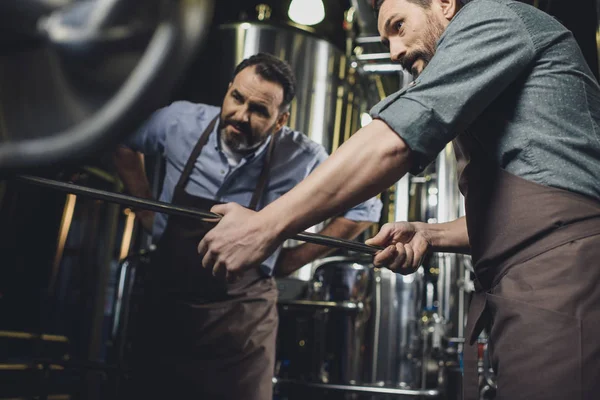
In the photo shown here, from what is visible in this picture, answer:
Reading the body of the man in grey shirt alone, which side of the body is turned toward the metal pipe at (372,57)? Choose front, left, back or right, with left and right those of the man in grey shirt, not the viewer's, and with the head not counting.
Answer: right

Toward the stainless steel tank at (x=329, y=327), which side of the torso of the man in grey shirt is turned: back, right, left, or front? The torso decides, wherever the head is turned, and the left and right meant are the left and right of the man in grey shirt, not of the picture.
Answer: right

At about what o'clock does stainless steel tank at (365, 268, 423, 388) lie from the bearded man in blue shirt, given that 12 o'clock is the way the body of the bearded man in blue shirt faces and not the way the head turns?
The stainless steel tank is roughly at 8 o'clock from the bearded man in blue shirt.

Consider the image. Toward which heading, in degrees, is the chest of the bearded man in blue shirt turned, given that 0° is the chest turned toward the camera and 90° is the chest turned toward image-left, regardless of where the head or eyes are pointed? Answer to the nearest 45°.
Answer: approximately 0°

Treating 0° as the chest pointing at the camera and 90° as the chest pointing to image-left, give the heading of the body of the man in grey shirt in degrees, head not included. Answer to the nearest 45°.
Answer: approximately 90°

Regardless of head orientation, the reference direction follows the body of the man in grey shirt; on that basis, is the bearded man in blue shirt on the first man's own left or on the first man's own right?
on the first man's own right

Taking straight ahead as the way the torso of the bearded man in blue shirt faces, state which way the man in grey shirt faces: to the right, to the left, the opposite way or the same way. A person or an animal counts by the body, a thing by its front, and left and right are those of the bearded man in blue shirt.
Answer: to the right

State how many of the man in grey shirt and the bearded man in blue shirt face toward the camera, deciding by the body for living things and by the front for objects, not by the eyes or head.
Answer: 1

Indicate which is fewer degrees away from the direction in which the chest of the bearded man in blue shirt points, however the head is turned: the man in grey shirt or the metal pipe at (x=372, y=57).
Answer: the man in grey shirt

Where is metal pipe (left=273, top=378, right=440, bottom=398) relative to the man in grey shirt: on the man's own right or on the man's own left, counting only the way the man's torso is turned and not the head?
on the man's own right
